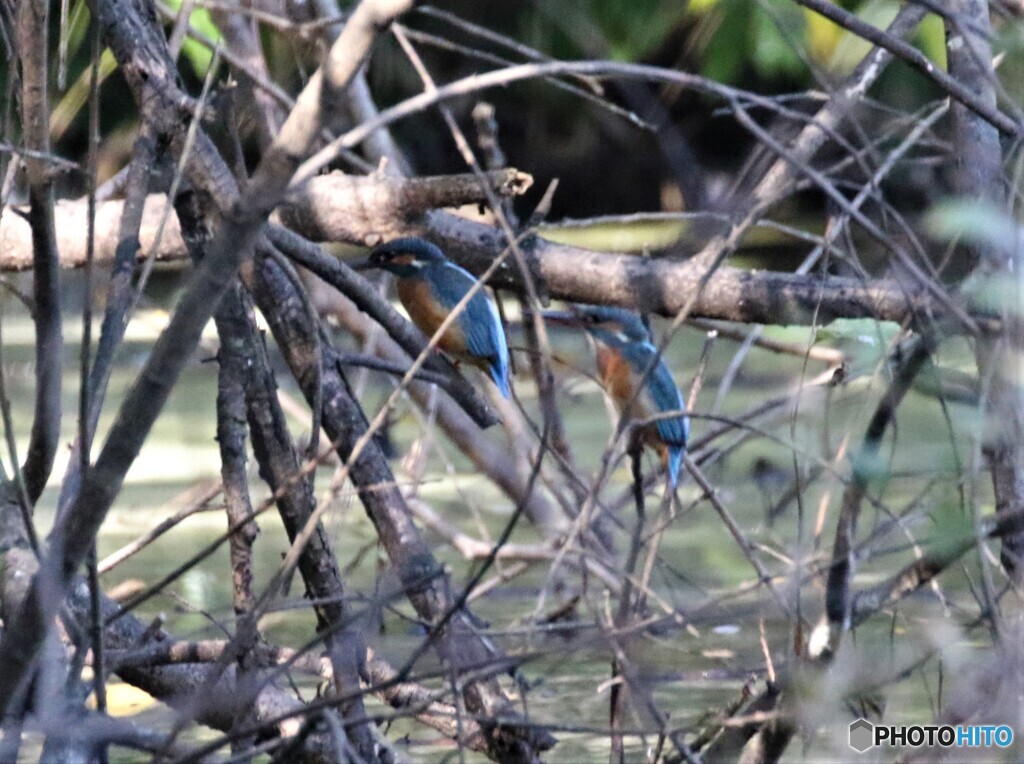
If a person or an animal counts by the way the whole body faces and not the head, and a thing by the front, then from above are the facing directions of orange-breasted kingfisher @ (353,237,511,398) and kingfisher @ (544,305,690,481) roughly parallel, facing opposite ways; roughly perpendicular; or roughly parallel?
roughly parallel

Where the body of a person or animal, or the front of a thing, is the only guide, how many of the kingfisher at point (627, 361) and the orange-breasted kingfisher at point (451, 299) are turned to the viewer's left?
2

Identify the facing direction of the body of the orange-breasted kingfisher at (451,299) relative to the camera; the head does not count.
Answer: to the viewer's left

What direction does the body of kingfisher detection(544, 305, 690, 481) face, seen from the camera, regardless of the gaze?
to the viewer's left
